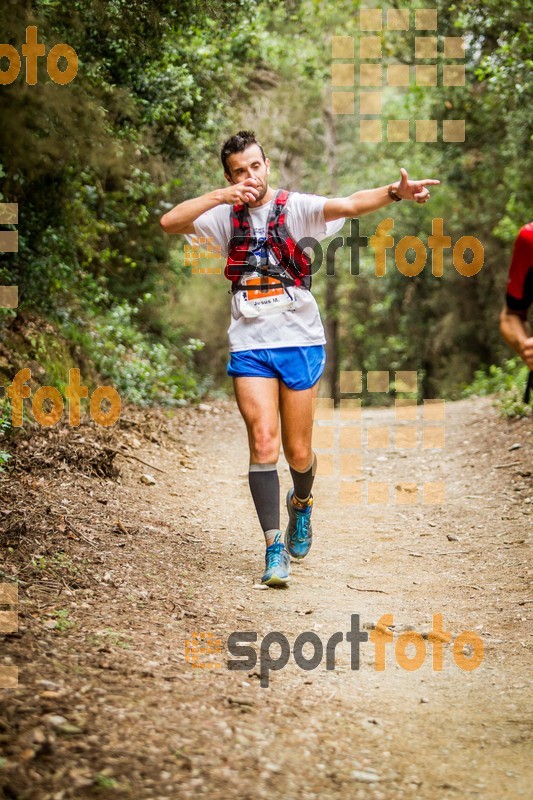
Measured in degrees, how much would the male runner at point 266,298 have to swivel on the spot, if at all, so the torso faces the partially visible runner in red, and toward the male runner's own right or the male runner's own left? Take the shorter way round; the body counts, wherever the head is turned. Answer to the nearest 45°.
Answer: approximately 45° to the male runner's own left

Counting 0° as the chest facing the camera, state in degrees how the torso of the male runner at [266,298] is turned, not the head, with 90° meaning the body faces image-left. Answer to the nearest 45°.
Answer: approximately 0°

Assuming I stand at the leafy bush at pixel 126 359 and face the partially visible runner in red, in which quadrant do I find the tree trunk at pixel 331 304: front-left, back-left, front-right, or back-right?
back-left

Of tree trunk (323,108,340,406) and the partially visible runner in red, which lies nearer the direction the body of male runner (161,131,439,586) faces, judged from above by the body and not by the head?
the partially visible runner in red

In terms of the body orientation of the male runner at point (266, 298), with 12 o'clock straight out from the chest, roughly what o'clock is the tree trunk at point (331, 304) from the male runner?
The tree trunk is roughly at 6 o'clock from the male runner.
